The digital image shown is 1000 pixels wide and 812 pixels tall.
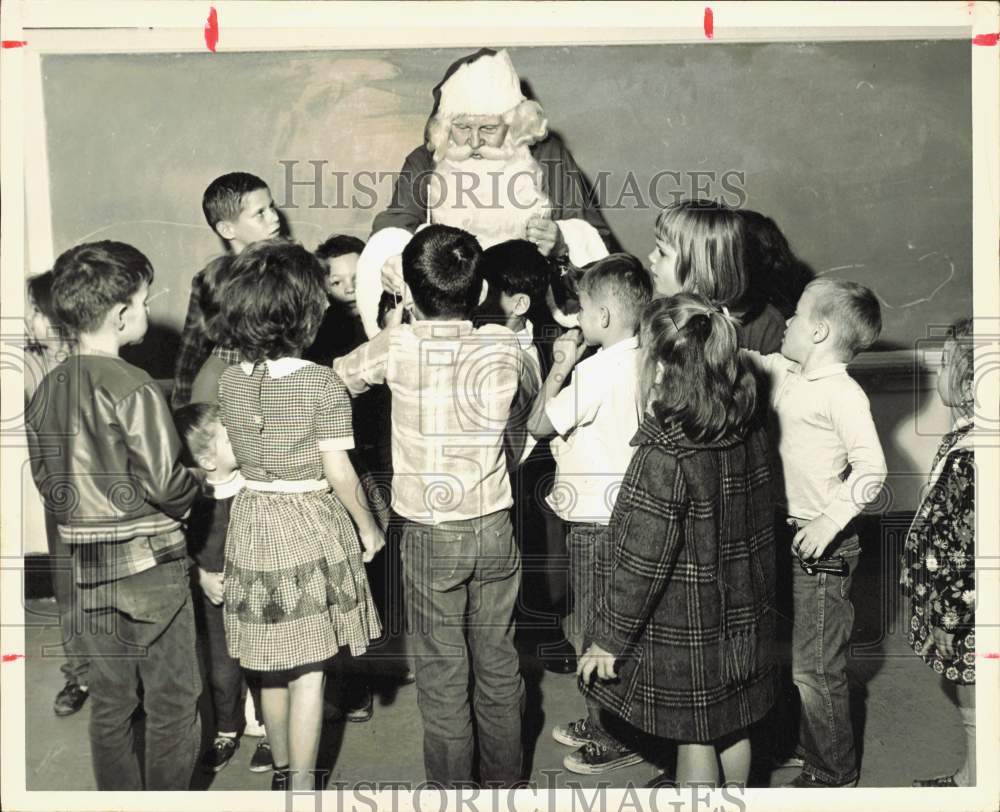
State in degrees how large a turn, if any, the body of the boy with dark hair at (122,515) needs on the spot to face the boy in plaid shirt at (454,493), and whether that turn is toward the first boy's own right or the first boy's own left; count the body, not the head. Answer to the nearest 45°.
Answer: approximately 45° to the first boy's own right

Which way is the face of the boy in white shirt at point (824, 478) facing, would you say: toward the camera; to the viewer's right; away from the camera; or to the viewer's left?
to the viewer's left

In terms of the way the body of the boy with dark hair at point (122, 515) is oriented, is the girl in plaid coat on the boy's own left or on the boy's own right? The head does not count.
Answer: on the boy's own right

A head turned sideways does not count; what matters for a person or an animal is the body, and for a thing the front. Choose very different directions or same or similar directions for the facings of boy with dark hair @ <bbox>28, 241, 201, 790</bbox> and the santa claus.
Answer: very different directions

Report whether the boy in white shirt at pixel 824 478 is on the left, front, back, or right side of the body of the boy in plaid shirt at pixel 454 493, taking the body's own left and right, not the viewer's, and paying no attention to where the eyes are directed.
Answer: right

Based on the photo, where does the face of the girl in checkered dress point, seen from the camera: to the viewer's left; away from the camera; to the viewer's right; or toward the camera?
away from the camera

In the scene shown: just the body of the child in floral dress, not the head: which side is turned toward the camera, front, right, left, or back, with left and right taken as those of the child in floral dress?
left

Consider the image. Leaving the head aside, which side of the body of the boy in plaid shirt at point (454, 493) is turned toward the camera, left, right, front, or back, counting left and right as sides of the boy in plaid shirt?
back

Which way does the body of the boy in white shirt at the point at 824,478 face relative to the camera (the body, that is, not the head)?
to the viewer's left
